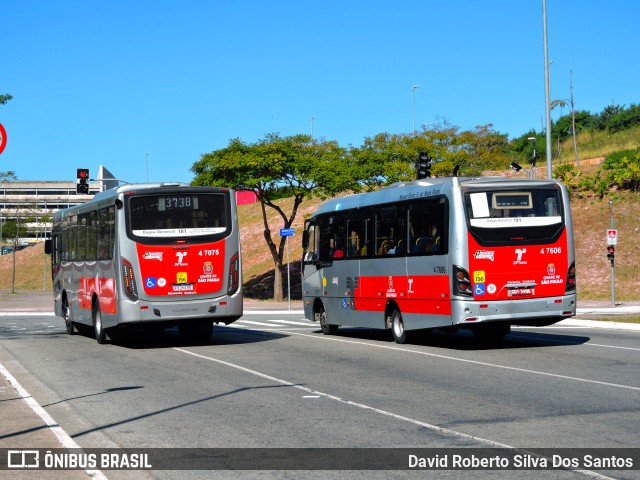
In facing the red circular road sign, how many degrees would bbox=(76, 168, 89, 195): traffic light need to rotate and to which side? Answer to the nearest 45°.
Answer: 0° — it already faces it

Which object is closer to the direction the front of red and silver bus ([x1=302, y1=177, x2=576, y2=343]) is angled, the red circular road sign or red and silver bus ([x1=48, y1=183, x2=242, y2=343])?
the red and silver bus

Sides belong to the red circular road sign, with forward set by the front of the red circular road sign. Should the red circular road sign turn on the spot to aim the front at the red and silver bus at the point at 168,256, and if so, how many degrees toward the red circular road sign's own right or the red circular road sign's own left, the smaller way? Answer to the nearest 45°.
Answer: approximately 135° to the red circular road sign's own left

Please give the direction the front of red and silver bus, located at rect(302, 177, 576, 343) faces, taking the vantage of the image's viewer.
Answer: facing away from the viewer and to the left of the viewer

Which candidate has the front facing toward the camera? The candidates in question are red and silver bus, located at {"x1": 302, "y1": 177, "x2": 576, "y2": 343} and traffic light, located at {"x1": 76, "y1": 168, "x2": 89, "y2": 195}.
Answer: the traffic light

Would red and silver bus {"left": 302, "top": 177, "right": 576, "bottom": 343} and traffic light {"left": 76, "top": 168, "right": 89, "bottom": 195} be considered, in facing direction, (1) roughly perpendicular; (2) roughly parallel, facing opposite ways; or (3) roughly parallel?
roughly parallel, facing opposite ways

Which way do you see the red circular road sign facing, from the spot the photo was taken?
facing the viewer

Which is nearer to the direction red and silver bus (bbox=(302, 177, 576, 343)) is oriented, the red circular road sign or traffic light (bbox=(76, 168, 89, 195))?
the traffic light

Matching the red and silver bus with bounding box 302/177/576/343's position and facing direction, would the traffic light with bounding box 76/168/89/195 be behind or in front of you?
in front

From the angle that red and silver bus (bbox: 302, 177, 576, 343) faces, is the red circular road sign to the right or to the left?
on its left

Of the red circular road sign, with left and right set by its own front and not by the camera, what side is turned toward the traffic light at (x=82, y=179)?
back

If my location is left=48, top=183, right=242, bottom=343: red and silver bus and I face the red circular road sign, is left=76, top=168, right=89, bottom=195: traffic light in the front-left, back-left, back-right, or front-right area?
back-right

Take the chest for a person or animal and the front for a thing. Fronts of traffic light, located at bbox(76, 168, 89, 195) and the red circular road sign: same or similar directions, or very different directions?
same or similar directions
